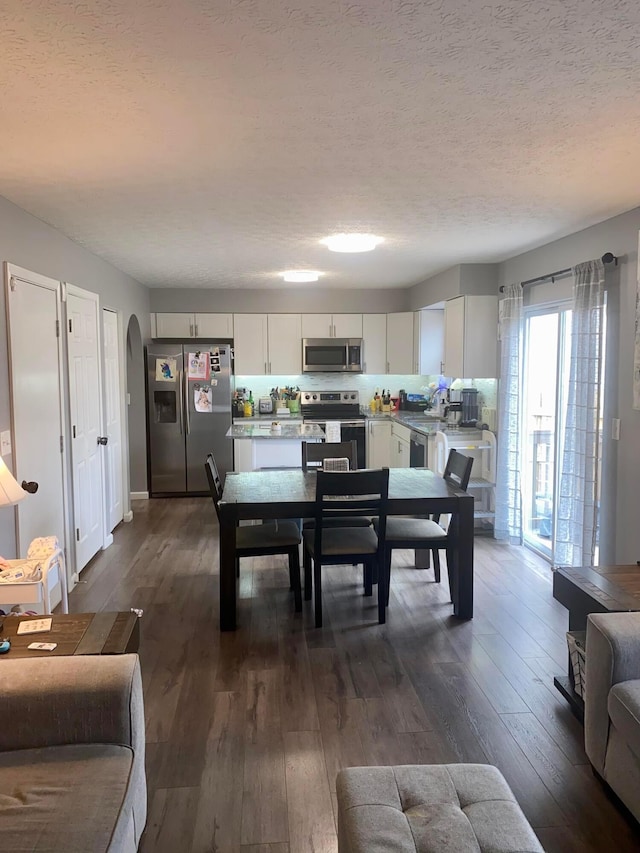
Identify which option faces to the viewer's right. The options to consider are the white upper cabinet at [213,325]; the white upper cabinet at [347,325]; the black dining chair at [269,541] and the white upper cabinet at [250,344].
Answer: the black dining chair

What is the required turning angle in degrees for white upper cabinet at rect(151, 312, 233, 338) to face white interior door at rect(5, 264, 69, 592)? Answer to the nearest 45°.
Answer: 0° — it already faces it

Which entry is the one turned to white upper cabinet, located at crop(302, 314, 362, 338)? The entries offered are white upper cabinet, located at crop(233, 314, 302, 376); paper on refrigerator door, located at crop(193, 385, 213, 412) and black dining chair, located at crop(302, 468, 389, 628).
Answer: the black dining chair

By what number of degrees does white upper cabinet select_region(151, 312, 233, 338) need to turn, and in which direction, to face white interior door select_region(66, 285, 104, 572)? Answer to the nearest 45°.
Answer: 0° — it already faces it

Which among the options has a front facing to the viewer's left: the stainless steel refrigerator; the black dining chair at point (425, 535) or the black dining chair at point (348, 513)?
the black dining chair at point (425, 535)

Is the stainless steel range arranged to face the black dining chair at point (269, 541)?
yes

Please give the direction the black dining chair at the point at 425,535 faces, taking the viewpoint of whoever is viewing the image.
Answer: facing to the left of the viewer

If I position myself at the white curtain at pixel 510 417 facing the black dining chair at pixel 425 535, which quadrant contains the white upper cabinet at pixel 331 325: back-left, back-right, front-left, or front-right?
back-right

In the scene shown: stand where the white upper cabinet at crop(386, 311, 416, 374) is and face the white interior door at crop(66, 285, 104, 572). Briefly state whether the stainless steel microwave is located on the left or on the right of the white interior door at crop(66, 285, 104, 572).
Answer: right

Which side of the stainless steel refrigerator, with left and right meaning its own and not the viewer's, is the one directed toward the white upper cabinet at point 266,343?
left

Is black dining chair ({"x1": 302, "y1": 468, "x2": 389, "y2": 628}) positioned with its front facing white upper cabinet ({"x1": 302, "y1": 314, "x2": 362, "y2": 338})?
yes
